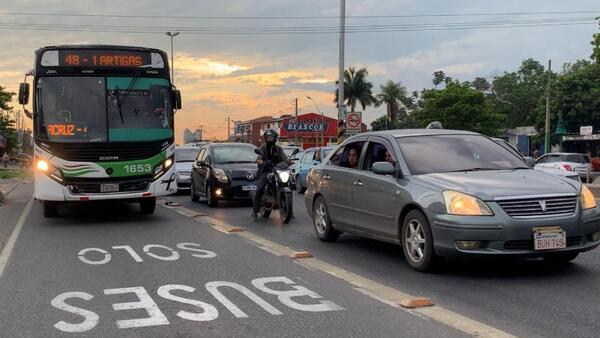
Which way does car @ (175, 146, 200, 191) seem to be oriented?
toward the camera

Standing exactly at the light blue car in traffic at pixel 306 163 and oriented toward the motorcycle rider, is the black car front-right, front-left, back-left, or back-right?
front-right

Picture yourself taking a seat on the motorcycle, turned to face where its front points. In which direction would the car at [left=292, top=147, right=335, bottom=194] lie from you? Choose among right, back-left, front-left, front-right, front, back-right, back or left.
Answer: back-left

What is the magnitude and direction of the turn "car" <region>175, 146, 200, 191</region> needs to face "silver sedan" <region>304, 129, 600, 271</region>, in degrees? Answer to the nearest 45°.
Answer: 0° — it already faces it

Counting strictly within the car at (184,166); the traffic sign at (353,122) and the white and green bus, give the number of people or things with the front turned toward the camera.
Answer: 3

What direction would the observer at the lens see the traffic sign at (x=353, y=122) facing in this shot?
facing the viewer

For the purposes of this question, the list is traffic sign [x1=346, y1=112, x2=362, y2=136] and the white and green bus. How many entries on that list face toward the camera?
2

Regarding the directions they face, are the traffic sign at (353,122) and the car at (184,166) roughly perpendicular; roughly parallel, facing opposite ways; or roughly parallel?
roughly parallel

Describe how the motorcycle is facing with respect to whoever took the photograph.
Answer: facing the viewer and to the right of the viewer

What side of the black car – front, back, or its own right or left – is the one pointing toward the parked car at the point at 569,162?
left

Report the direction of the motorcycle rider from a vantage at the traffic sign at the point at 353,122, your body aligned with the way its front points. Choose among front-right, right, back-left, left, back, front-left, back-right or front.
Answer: front

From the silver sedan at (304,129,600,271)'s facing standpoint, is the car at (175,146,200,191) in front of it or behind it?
behind

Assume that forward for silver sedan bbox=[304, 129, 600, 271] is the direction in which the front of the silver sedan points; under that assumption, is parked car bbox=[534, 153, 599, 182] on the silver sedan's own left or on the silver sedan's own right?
on the silver sedan's own left

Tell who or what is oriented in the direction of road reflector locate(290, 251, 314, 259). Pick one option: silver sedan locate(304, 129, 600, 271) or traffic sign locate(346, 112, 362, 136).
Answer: the traffic sign

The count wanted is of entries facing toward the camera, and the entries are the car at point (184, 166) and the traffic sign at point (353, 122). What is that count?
2

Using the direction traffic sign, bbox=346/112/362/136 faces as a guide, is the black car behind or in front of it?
in front

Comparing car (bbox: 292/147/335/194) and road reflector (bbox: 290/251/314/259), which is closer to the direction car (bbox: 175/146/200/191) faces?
the road reflector
